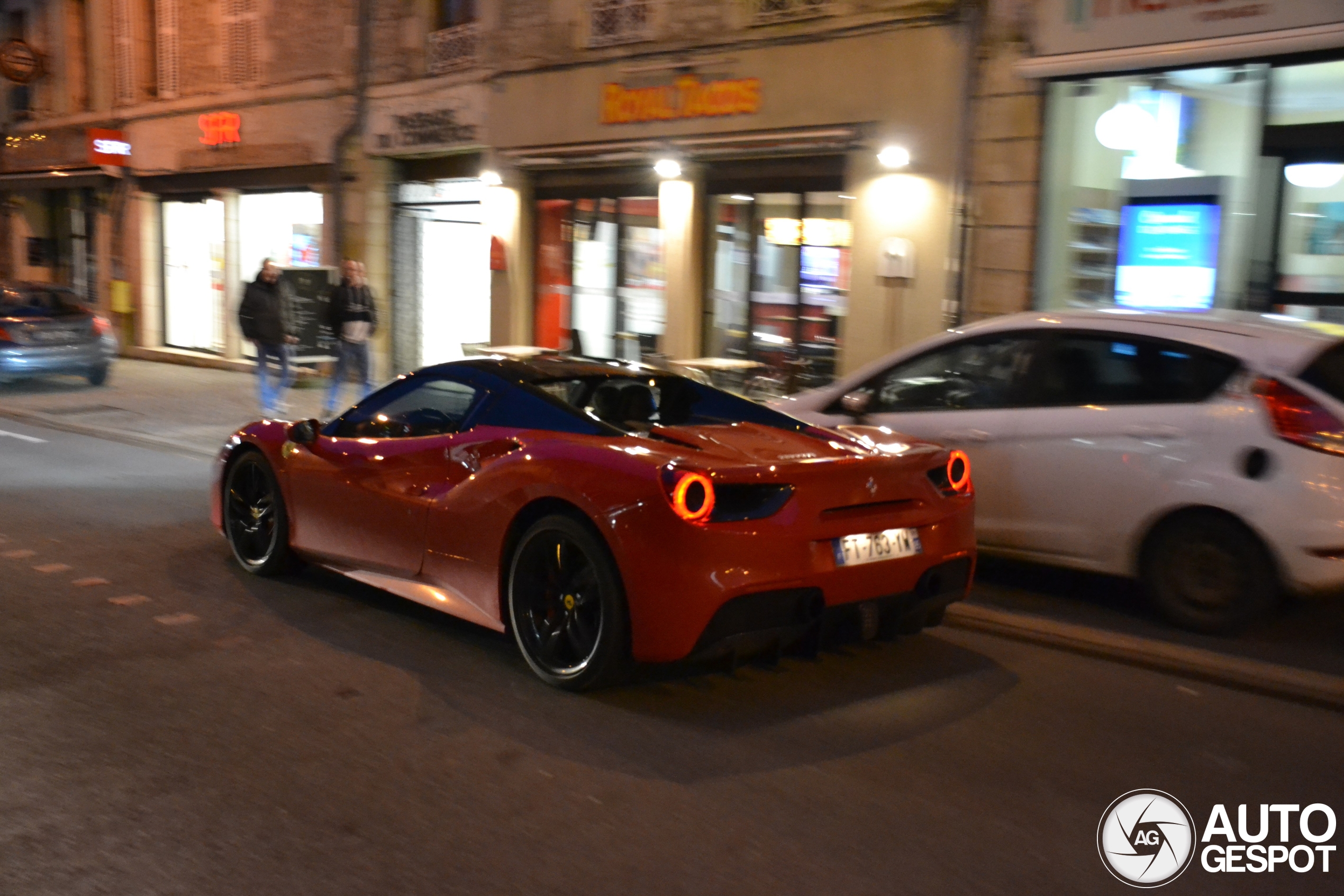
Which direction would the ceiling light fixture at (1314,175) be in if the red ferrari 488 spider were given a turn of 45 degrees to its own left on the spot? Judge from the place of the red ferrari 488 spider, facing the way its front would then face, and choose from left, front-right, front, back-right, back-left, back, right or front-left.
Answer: back-right

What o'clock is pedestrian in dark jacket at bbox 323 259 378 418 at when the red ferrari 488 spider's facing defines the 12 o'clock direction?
The pedestrian in dark jacket is roughly at 1 o'clock from the red ferrari 488 spider.

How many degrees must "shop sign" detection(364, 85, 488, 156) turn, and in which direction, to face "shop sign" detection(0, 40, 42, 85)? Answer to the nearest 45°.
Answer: approximately 135° to its right

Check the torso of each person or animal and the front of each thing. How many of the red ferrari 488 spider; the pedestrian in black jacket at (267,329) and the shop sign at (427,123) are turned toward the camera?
2

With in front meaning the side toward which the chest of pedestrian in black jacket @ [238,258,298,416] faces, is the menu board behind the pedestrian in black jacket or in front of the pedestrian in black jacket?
behind

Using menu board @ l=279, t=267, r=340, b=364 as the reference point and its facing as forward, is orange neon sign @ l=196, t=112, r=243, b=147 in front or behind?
behind

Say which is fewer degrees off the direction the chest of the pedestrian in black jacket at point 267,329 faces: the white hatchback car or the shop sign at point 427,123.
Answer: the white hatchback car

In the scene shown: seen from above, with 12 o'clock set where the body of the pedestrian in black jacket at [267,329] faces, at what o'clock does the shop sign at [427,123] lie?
The shop sign is roughly at 7 o'clock from the pedestrian in black jacket.

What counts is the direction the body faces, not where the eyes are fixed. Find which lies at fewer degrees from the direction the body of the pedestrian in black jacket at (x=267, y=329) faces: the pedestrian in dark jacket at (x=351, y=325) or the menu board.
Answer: the pedestrian in dark jacket

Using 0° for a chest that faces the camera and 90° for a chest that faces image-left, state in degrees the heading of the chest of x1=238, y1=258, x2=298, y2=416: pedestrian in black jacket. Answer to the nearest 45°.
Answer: approximately 0°

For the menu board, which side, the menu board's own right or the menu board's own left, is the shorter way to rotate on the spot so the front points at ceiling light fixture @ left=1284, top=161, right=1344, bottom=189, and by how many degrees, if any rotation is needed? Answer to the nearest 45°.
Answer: approximately 45° to the menu board's own left

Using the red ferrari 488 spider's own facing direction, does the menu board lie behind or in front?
in front
